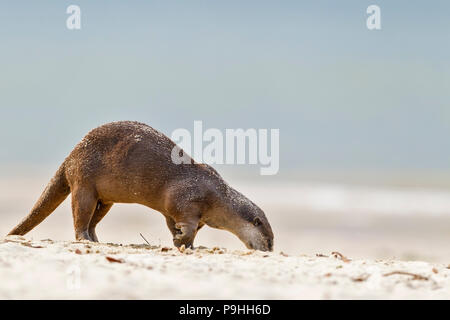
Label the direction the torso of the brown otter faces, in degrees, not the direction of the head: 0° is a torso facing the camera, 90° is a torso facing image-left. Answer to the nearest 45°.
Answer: approximately 270°
